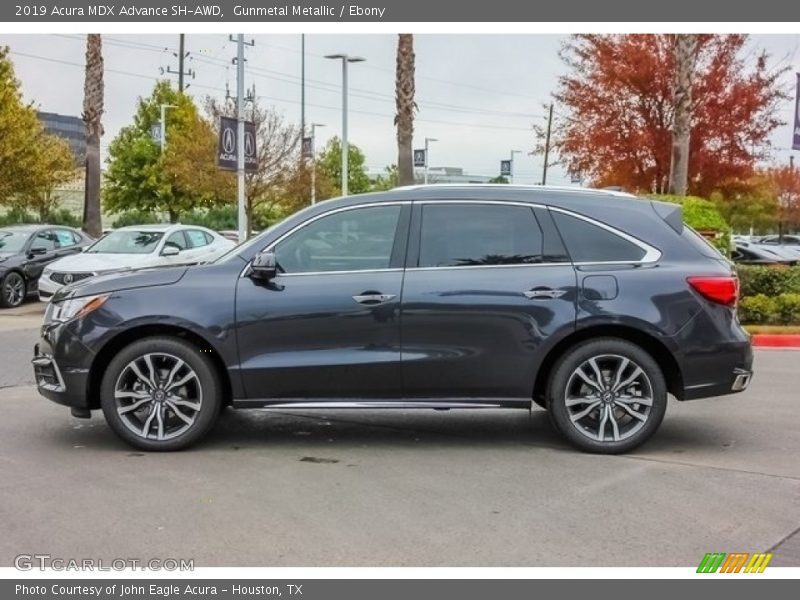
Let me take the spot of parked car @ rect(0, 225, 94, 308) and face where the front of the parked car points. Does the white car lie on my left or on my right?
on my left

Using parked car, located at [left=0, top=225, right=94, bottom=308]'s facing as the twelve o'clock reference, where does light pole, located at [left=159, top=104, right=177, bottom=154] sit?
The light pole is roughly at 5 o'clock from the parked car.

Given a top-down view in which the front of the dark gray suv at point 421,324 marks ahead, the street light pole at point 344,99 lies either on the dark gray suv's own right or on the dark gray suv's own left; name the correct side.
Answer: on the dark gray suv's own right

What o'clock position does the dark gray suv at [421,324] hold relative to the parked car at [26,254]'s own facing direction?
The dark gray suv is roughly at 10 o'clock from the parked car.

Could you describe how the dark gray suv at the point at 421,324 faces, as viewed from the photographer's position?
facing to the left of the viewer

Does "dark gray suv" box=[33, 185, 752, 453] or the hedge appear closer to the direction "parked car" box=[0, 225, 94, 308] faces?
the dark gray suv

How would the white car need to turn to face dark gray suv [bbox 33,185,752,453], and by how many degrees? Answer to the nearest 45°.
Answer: approximately 45° to its left

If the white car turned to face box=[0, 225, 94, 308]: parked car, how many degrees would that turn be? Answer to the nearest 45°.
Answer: approximately 90° to its right

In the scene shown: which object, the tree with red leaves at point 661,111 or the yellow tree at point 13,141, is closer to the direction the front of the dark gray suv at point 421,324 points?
the yellow tree
